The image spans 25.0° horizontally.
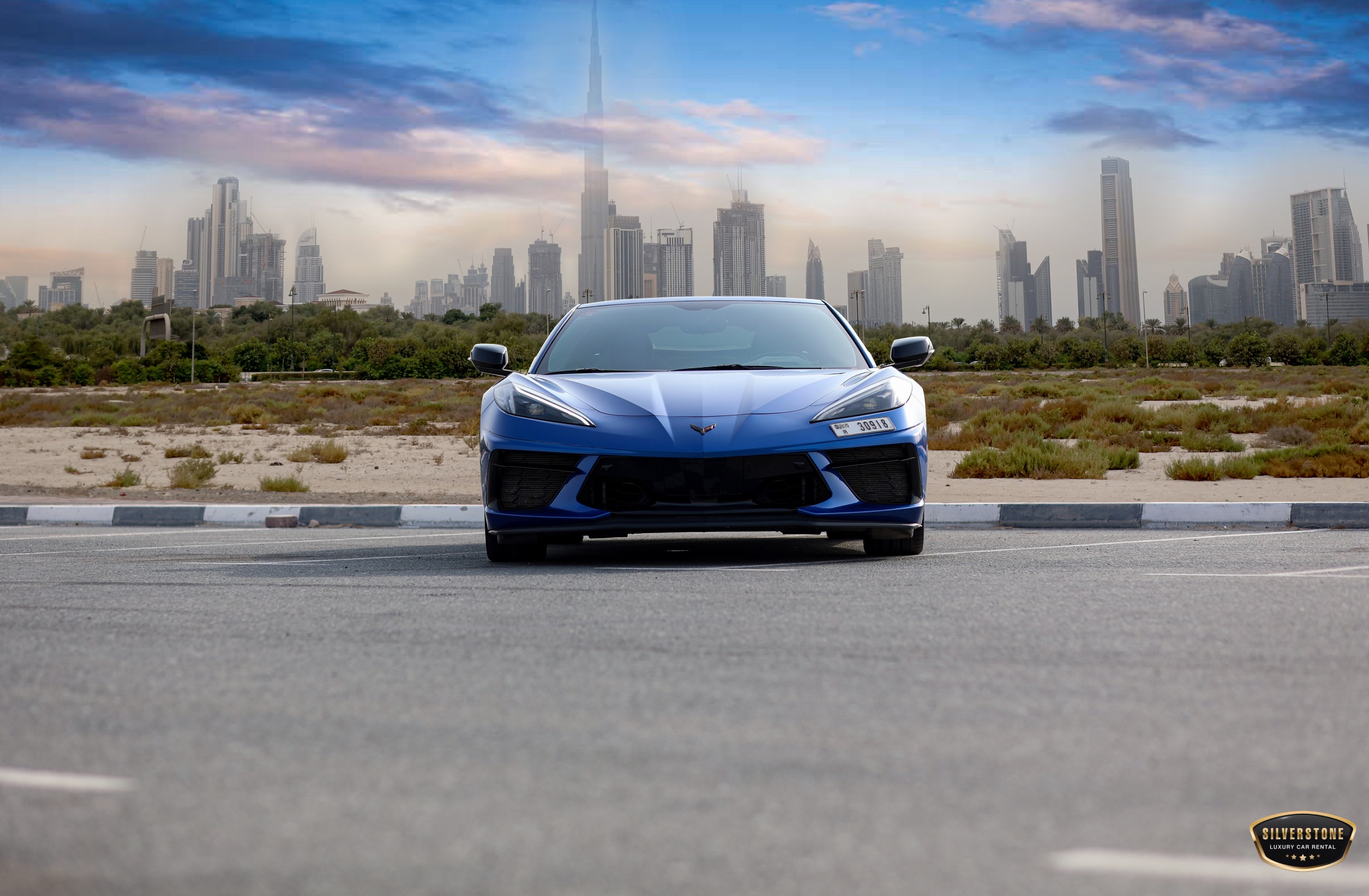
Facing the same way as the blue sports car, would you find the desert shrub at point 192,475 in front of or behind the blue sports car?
behind

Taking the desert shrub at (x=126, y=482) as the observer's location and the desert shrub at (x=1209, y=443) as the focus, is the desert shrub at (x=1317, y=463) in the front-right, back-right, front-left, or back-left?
front-right

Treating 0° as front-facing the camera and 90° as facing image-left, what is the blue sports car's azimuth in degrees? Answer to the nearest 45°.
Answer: approximately 0°

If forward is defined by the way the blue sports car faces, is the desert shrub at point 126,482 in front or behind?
behind

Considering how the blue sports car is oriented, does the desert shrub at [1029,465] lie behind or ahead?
behind

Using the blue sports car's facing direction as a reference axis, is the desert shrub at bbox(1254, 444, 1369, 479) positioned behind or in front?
behind

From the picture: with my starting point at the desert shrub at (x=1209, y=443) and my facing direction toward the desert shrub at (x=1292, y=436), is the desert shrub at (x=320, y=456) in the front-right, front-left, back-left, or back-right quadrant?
back-left
